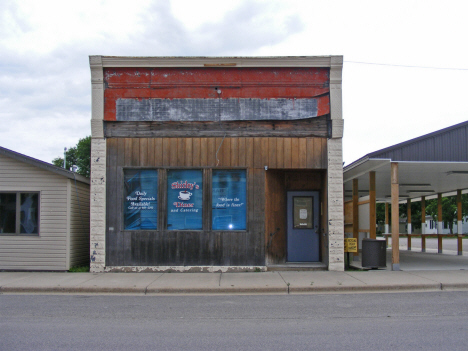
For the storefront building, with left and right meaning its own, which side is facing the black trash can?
left

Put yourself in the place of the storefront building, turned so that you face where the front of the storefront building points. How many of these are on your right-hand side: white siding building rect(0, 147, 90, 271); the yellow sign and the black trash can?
1

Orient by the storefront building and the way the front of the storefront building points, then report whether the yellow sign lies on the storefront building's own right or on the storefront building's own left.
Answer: on the storefront building's own left

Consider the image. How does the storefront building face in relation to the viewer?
toward the camera

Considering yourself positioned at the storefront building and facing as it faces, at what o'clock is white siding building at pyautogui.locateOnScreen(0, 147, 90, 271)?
The white siding building is roughly at 3 o'clock from the storefront building.
